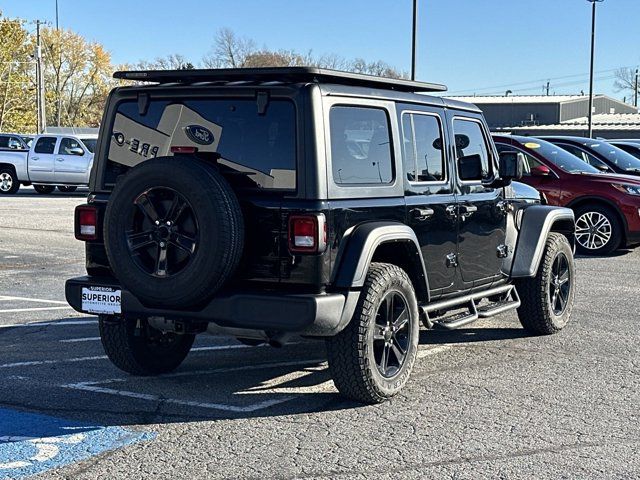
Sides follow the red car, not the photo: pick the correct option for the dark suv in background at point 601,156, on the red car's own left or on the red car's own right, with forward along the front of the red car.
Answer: on the red car's own left

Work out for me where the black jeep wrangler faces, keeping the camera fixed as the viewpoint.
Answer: facing away from the viewer and to the right of the viewer

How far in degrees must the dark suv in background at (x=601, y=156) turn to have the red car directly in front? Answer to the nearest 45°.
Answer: approximately 45° to its right

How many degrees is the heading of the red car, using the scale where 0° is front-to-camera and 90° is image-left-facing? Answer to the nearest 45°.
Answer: approximately 315°

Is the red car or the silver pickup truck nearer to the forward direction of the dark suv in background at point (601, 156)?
the red car

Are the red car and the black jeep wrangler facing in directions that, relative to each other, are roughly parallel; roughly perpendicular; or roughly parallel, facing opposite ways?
roughly perpendicular

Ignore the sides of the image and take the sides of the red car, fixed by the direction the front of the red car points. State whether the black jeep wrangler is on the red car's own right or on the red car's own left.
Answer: on the red car's own right

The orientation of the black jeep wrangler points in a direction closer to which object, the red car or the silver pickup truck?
the red car

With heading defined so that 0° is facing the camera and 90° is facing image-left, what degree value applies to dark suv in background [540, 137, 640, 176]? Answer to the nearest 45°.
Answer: approximately 315°
